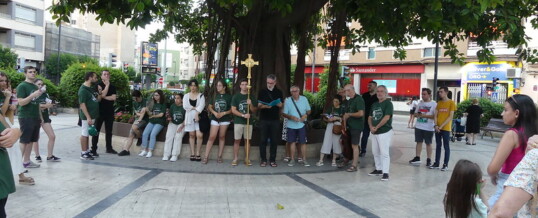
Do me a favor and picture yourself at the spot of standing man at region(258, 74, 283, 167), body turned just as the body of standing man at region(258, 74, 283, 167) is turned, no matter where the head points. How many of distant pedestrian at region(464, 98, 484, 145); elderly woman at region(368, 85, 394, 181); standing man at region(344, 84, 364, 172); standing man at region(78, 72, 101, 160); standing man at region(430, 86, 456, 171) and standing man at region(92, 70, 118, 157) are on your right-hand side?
2

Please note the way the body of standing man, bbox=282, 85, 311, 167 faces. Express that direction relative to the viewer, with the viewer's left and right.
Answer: facing the viewer

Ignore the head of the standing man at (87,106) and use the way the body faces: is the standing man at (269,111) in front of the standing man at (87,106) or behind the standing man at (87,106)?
in front

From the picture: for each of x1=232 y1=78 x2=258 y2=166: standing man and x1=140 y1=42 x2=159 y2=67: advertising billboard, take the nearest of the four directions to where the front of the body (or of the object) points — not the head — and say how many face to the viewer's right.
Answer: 0

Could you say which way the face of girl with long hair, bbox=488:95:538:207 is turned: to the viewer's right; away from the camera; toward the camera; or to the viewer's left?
to the viewer's left

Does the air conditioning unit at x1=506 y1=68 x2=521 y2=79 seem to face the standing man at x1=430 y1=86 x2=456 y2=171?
yes

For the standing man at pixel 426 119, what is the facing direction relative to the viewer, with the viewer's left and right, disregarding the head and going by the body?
facing the viewer and to the left of the viewer

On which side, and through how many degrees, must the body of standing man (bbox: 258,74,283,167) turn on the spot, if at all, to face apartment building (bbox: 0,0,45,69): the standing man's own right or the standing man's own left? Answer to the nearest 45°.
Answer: approximately 135° to the standing man's own right

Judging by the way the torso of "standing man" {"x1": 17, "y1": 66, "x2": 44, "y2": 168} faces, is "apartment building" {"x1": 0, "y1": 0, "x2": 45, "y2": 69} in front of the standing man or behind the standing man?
behind

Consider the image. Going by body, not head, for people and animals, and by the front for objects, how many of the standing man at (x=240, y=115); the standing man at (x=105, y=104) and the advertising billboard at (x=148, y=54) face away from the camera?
0

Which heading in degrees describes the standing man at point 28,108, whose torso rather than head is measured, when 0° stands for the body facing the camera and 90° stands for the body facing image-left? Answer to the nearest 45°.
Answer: approximately 315°

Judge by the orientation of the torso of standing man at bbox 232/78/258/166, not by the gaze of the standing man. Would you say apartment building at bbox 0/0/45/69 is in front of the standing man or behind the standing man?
behind

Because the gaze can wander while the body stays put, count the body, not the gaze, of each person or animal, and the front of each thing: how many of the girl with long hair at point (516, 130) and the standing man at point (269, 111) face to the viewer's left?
1

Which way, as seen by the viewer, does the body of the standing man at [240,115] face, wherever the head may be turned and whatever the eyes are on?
toward the camera

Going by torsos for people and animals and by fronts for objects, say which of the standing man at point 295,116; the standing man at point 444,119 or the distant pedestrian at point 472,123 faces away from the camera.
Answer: the distant pedestrian

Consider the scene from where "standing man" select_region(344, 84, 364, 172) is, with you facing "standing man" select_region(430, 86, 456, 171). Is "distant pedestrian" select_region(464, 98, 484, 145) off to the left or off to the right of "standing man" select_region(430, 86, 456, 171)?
left

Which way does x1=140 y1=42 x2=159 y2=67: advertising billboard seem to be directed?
toward the camera

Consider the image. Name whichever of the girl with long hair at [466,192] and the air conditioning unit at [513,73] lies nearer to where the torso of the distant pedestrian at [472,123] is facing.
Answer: the air conditioning unit

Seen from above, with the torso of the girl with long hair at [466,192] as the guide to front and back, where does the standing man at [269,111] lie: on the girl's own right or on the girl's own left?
on the girl's own left
